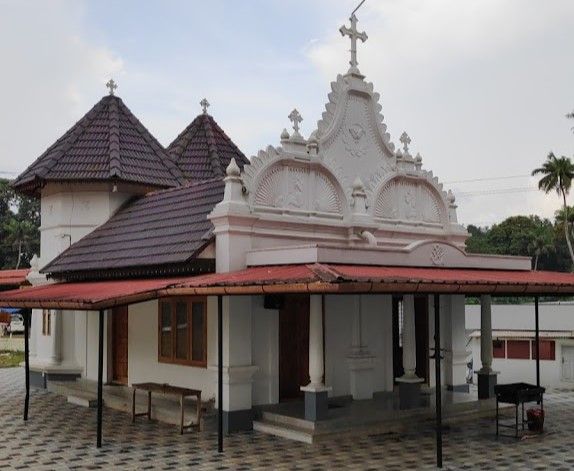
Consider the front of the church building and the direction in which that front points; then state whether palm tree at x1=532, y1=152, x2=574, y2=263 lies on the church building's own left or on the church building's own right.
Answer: on the church building's own left

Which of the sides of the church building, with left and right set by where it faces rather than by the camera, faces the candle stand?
front

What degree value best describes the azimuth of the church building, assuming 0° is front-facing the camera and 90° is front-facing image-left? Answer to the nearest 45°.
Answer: approximately 315°

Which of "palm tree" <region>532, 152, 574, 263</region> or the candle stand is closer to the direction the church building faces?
the candle stand
